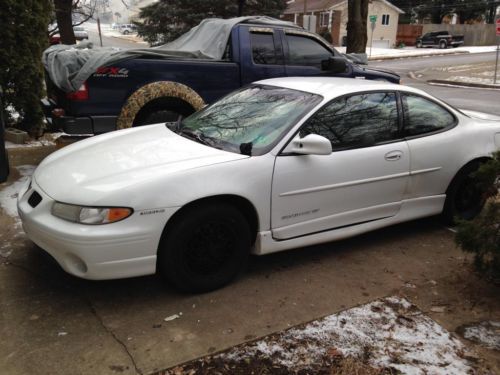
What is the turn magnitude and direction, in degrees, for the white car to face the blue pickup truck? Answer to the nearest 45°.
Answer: approximately 135° to its right

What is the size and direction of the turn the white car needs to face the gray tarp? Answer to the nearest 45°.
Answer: approximately 90° to its right

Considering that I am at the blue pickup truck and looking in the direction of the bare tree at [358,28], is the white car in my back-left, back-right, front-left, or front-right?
back-right

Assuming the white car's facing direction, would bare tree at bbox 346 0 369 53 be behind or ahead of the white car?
behind

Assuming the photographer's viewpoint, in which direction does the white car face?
facing the viewer and to the left of the viewer

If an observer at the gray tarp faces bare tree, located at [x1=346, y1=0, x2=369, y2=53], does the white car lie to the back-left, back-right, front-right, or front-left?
back-right

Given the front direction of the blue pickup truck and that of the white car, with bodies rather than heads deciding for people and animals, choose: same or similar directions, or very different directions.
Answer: very different directions

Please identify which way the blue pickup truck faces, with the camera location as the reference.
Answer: facing away from the viewer and to the right of the viewer

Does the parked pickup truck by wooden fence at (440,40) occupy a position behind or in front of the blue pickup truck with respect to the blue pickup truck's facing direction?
in front
